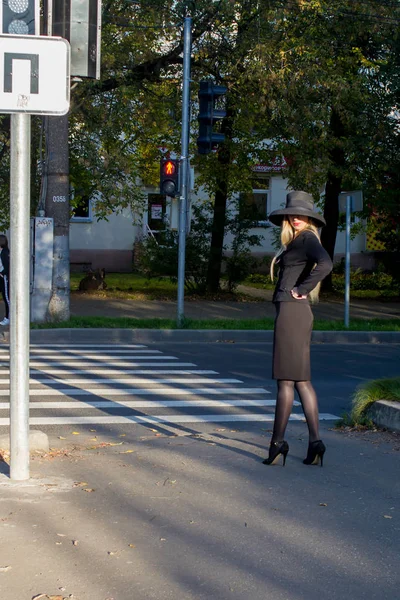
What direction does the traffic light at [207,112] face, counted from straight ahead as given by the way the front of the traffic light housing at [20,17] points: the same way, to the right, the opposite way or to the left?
to the left

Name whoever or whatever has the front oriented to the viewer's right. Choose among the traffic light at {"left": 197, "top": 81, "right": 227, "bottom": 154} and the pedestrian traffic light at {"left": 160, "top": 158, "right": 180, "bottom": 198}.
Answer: the traffic light at {"left": 197, "top": 81, "right": 227, "bottom": 154}

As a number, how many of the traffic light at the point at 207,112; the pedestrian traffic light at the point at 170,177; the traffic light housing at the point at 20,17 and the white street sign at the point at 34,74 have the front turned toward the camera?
3

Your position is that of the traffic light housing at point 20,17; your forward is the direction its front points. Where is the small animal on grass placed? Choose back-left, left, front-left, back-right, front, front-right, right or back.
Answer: back

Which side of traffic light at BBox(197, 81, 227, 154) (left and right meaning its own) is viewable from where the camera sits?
right
